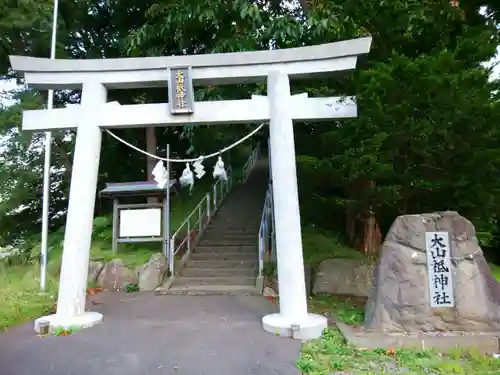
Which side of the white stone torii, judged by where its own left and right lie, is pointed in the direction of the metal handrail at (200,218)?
back

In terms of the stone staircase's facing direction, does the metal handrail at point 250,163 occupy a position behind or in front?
behind

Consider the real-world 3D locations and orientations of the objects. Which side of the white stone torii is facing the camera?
front

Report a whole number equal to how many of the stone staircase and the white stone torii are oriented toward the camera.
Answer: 2

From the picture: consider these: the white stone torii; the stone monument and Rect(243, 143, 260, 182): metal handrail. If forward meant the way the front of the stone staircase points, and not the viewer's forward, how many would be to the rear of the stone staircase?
1

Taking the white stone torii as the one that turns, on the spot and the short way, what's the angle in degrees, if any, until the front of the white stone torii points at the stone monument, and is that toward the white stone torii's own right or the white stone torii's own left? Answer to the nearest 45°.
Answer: approximately 90° to the white stone torii's own left

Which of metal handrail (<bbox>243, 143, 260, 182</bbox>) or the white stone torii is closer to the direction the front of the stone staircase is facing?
the white stone torii

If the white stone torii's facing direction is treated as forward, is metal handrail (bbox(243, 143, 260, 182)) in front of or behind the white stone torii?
behind

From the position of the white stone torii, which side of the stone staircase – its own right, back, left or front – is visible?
front

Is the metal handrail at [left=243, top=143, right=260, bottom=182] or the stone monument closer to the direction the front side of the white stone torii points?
the stone monument

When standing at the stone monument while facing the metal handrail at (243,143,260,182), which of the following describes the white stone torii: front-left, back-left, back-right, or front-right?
front-left

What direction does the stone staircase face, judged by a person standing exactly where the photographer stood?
facing the viewer

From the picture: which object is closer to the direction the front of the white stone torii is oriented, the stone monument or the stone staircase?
the stone monument
